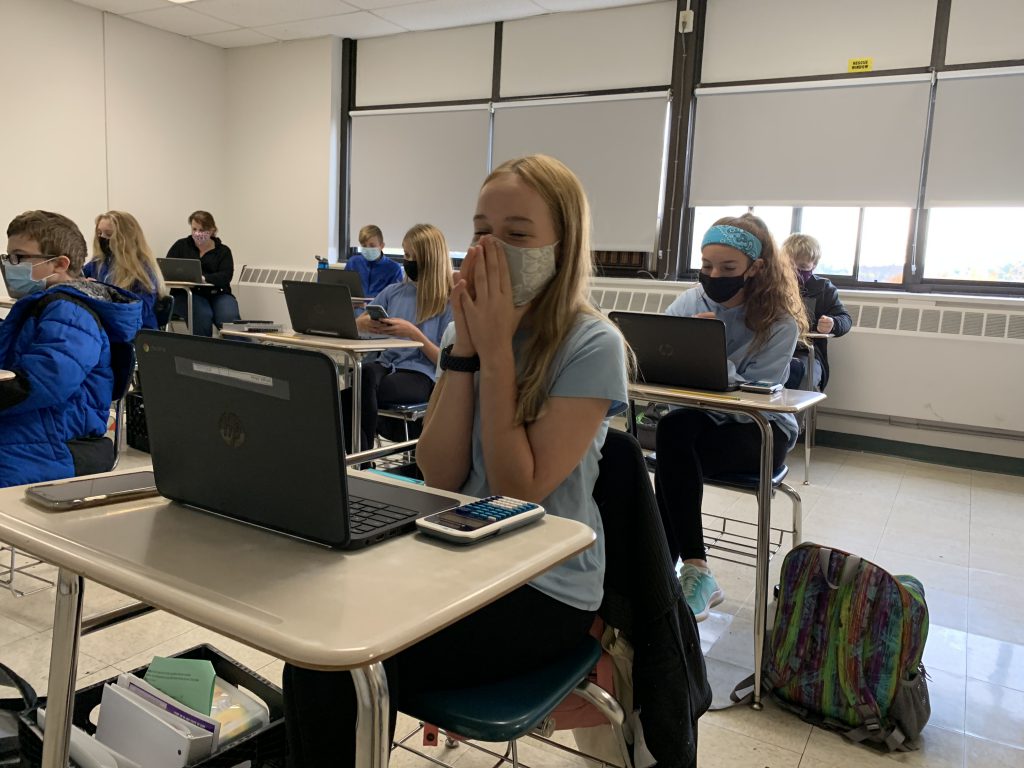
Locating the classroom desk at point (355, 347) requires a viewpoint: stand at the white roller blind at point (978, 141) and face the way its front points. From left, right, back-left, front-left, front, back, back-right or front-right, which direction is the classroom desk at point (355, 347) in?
front-right

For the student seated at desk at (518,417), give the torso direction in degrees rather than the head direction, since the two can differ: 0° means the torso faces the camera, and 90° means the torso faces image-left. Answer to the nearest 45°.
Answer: approximately 45°

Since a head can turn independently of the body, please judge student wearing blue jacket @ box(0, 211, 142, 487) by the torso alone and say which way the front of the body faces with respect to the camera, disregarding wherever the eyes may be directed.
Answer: to the viewer's left

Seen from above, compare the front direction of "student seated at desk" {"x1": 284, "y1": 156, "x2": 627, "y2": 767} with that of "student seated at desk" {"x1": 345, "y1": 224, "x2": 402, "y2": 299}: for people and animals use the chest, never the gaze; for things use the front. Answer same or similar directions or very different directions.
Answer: same or similar directions

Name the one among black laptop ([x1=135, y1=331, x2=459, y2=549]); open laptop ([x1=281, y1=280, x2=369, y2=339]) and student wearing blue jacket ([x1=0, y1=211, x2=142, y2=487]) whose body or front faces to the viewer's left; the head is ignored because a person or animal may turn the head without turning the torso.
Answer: the student wearing blue jacket

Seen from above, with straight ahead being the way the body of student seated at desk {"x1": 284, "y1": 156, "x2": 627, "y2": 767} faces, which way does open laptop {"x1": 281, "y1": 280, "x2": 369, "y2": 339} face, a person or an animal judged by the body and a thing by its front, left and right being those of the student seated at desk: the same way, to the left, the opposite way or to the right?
the opposite way

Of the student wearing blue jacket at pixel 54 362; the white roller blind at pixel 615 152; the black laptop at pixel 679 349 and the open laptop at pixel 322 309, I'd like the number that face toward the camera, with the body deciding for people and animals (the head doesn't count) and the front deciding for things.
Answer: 1

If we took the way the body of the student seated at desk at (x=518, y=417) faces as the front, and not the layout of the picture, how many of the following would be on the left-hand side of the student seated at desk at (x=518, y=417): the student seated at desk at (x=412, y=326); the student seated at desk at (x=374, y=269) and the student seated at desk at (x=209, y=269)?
0

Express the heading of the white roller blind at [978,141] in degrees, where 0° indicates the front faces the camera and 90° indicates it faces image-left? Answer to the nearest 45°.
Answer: approximately 0°

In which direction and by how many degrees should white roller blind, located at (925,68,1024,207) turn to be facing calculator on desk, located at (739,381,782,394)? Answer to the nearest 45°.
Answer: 0° — it already faces it

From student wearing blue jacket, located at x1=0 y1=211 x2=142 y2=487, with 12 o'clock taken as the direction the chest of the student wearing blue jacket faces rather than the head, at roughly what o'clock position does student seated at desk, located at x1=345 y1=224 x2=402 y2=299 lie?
The student seated at desk is roughly at 4 o'clock from the student wearing blue jacket.

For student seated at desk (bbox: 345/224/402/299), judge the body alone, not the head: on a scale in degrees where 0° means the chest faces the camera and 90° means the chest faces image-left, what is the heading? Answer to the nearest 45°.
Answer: approximately 45°

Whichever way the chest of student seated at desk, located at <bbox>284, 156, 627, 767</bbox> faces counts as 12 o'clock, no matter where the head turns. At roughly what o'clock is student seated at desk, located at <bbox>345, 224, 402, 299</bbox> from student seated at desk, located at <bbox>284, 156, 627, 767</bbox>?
student seated at desk, located at <bbox>345, 224, 402, 299</bbox> is roughly at 4 o'clock from student seated at desk, located at <bbox>284, 156, 627, 767</bbox>.

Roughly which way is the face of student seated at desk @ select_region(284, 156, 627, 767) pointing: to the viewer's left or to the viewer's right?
to the viewer's left

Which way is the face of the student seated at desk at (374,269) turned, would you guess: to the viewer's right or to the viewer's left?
to the viewer's left

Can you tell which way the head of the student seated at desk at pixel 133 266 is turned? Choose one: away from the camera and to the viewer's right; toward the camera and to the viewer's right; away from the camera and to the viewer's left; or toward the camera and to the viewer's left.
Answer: toward the camera and to the viewer's left
